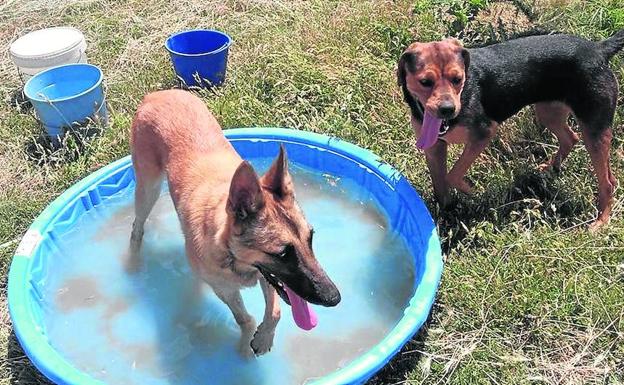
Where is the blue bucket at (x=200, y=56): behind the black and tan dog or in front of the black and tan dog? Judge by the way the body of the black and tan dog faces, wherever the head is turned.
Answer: in front

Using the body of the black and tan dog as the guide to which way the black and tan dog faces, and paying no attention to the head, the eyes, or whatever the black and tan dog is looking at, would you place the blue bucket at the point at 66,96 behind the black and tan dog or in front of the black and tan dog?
in front

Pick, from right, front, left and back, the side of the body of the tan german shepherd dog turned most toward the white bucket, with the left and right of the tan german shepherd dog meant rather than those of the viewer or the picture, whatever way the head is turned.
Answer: back

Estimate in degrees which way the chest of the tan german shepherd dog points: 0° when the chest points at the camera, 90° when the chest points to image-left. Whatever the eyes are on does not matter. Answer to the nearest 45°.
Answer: approximately 315°

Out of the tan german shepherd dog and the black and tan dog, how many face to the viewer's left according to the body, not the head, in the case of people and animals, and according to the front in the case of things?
1

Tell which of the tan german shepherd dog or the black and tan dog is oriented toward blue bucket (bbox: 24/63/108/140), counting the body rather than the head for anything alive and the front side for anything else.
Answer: the black and tan dog

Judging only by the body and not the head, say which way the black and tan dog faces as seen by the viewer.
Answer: to the viewer's left

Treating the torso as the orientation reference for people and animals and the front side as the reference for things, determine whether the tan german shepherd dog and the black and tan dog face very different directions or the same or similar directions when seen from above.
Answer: very different directions

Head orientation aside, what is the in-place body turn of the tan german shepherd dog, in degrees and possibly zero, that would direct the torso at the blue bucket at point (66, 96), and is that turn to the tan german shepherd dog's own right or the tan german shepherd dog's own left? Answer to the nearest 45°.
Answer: approximately 180°

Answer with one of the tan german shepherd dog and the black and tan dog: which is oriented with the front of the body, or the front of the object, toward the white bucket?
the black and tan dog

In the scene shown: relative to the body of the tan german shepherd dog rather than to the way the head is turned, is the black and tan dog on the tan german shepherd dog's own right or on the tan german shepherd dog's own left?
on the tan german shepherd dog's own left

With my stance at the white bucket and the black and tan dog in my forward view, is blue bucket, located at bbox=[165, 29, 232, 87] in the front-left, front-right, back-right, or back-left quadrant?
front-left
